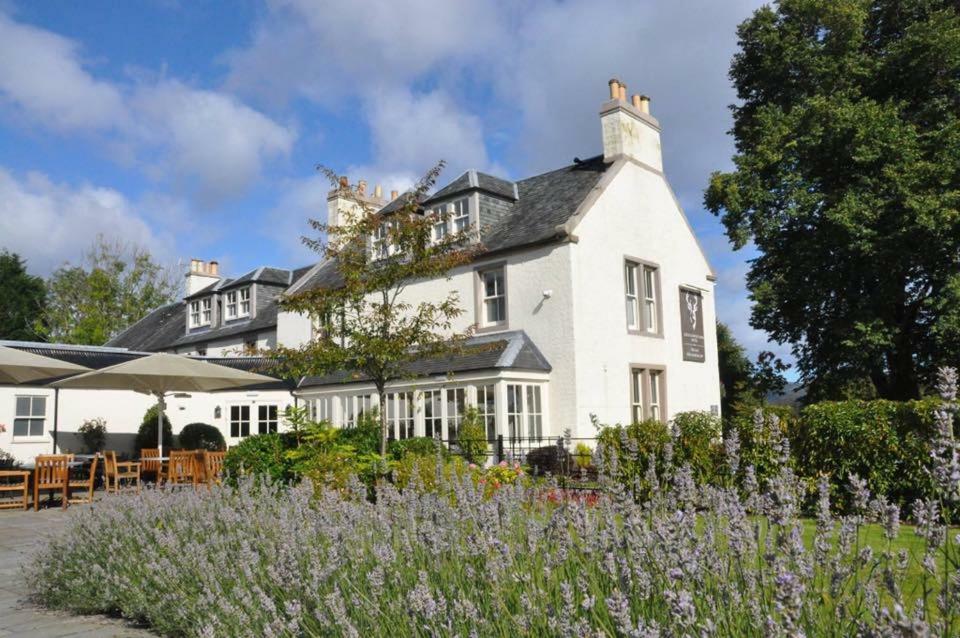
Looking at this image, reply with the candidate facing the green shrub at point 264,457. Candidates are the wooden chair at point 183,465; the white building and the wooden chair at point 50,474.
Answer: the white building

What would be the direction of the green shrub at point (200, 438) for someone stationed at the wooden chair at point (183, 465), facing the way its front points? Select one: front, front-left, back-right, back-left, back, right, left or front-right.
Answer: front-right

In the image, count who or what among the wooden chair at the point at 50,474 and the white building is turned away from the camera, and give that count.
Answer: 1

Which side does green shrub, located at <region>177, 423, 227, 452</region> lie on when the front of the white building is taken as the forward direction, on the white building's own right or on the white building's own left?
on the white building's own right

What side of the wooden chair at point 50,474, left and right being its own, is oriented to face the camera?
back

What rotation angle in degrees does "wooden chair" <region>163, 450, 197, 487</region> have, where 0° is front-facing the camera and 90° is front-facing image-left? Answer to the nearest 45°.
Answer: approximately 135°

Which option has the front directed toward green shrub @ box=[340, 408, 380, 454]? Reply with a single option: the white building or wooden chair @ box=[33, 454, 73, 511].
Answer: the white building
